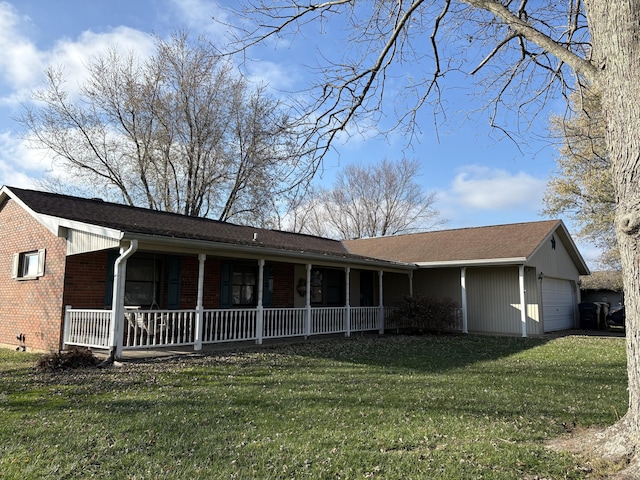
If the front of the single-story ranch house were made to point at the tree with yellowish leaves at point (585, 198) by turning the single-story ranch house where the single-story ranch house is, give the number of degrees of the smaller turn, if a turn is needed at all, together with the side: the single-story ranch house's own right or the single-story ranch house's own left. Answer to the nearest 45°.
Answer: approximately 90° to the single-story ranch house's own left

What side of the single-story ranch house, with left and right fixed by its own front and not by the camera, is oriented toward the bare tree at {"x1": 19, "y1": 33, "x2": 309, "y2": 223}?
back

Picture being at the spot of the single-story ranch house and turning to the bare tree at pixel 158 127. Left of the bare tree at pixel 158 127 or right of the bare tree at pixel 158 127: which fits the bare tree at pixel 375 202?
right

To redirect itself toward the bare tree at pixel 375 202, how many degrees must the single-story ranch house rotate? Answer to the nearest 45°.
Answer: approximately 135° to its left

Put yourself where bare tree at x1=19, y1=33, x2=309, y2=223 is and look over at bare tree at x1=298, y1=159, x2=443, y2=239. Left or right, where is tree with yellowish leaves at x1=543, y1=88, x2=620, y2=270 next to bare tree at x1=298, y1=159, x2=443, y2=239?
right

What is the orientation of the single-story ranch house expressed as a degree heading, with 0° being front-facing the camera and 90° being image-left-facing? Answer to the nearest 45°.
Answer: approximately 315°
